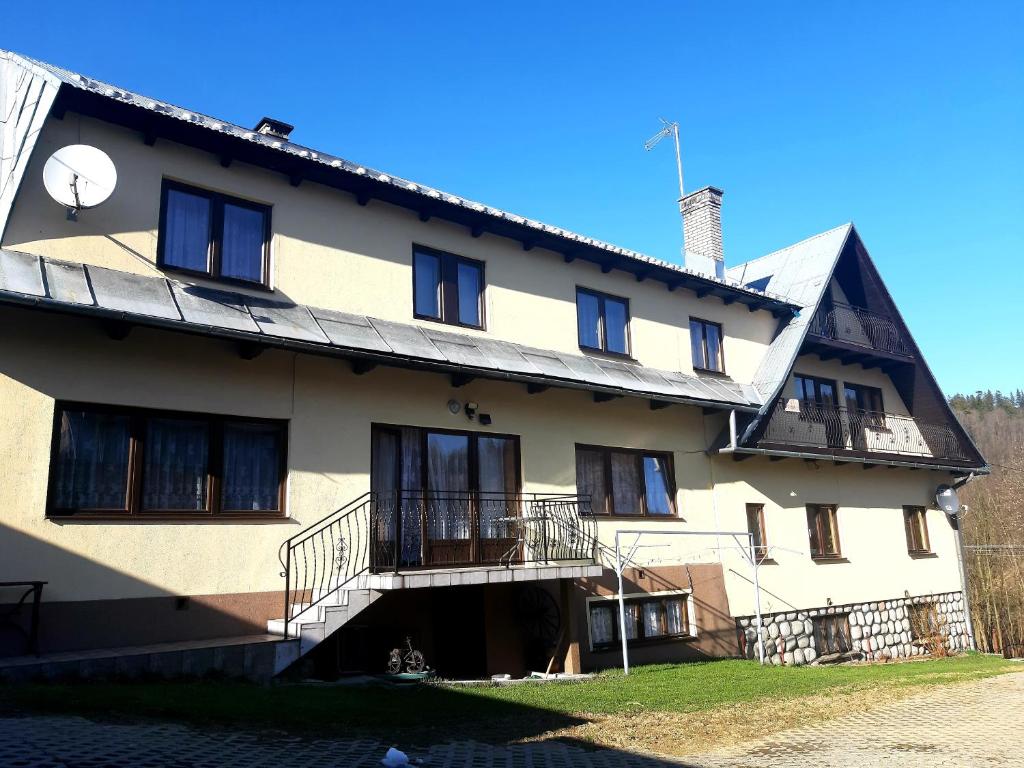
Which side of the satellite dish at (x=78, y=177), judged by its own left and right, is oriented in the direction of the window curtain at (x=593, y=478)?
left

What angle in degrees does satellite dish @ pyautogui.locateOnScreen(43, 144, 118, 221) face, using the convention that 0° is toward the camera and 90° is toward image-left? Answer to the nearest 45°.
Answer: approximately 0°

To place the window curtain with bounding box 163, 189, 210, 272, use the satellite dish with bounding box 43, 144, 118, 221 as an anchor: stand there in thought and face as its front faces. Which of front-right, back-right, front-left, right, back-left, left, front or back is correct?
back-left

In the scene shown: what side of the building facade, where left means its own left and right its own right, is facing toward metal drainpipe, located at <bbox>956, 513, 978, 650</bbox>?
left

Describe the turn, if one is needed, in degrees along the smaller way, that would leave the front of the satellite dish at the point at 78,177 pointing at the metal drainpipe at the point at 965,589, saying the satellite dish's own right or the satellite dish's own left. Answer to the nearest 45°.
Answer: approximately 90° to the satellite dish's own left
